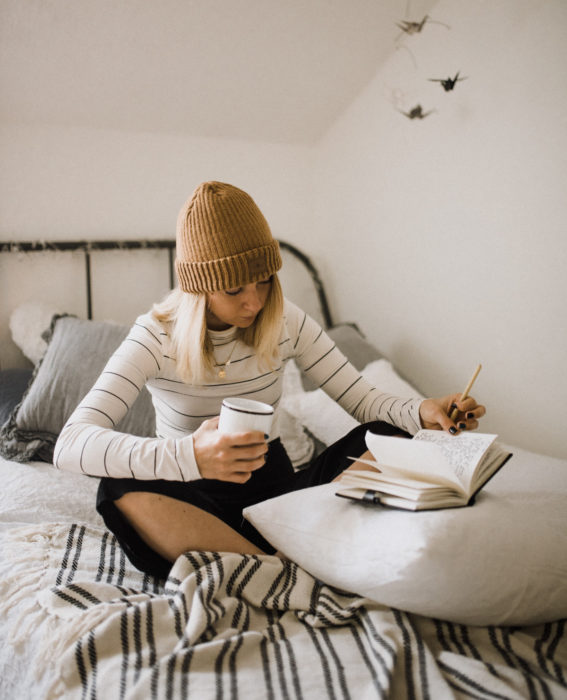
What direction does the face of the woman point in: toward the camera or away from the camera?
toward the camera

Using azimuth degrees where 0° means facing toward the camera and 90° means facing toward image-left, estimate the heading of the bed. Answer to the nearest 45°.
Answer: approximately 0°
